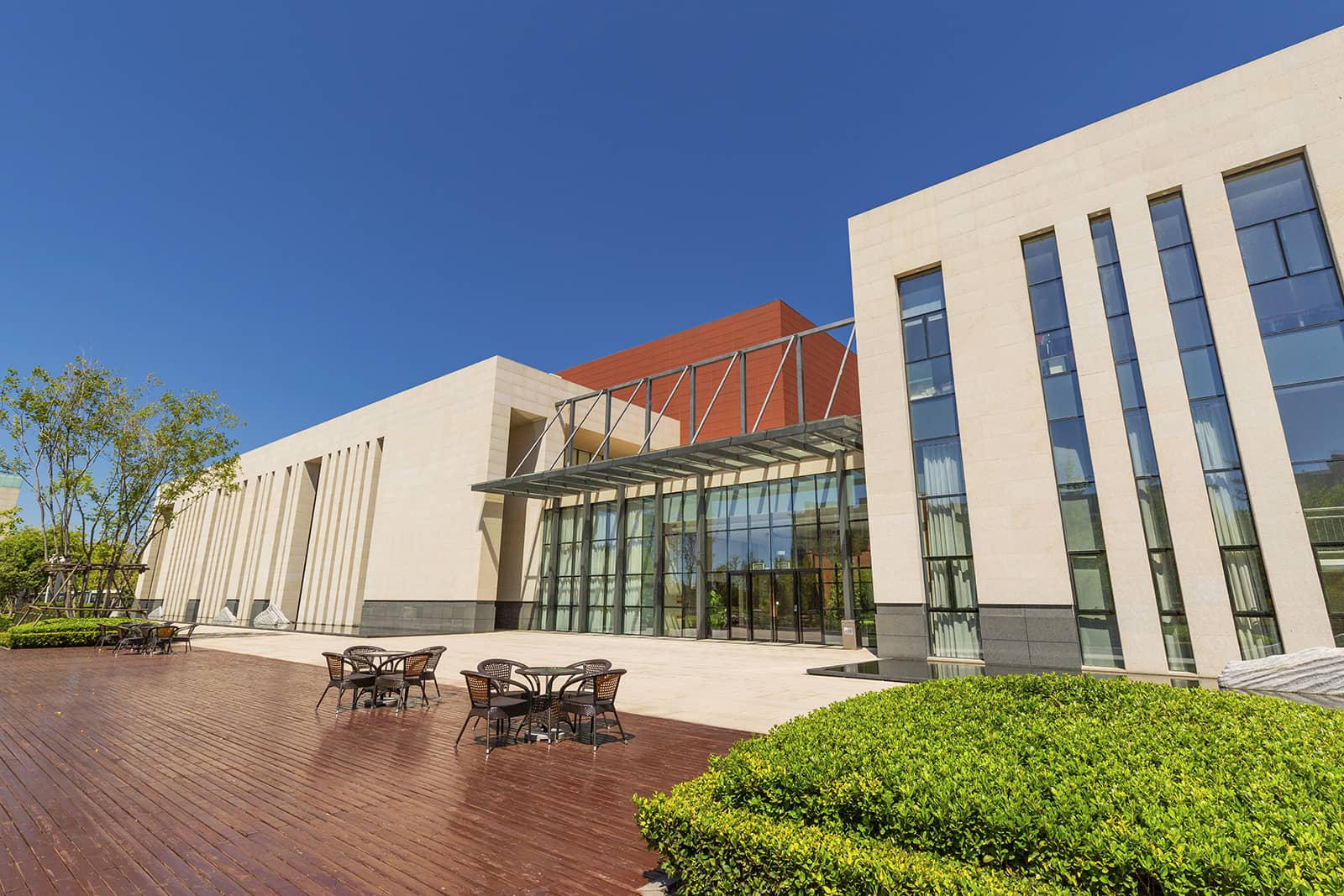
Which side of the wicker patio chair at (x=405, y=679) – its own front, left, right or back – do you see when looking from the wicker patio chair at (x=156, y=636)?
front

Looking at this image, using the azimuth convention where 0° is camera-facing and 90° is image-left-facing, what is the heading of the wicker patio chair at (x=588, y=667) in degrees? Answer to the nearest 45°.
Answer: approximately 45°

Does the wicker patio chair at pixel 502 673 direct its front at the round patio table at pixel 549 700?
yes

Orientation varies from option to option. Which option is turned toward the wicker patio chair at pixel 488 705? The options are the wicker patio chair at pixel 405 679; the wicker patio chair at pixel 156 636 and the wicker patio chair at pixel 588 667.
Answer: the wicker patio chair at pixel 588 667

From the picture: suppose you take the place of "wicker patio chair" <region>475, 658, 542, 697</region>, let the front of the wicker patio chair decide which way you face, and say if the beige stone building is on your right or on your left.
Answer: on your left

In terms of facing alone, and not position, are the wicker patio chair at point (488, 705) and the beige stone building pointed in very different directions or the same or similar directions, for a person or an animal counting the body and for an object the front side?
very different directions

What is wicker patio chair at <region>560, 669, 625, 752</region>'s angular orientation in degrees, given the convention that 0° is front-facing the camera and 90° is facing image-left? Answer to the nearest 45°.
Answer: approximately 135°

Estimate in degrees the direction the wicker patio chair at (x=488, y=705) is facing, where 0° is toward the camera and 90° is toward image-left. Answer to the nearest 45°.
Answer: approximately 225°

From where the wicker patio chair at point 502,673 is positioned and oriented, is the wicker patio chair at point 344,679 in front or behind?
behind

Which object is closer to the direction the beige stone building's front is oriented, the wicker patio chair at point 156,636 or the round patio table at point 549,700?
the round patio table

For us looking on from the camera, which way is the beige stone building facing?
facing the viewer and to the left of the viewer

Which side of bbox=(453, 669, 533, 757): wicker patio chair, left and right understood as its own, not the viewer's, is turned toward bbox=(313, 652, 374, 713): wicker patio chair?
left

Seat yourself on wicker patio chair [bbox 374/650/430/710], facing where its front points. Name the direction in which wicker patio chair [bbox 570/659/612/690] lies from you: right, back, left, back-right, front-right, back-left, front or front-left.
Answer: back

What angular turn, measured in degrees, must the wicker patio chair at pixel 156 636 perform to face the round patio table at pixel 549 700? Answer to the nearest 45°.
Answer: approximately 135° to its left

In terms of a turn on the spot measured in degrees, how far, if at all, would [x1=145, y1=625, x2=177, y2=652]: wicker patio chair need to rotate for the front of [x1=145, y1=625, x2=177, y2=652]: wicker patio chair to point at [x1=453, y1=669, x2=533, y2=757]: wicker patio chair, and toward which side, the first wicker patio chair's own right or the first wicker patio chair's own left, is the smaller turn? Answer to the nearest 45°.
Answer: approximately 135° to the first wicker patio chair's own left

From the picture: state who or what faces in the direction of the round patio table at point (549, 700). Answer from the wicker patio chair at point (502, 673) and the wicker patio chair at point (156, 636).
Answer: the wicker patio chair at point (502, 673)

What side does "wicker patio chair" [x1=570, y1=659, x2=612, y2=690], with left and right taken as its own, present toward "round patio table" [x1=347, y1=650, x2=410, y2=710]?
right

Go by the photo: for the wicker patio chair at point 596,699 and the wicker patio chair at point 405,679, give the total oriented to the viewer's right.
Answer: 0

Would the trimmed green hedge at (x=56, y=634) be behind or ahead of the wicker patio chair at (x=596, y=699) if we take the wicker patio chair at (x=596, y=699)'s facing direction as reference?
ahead
